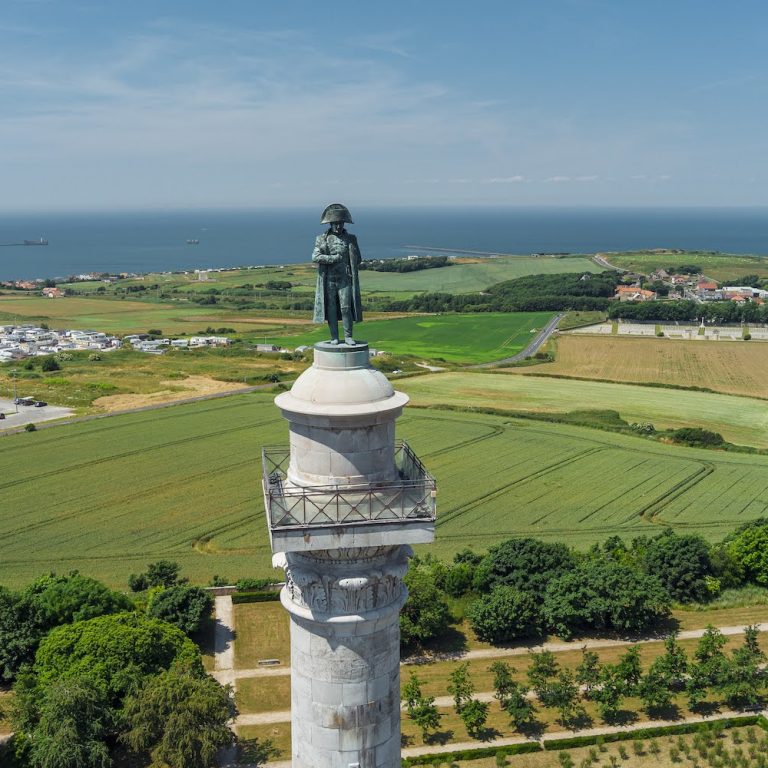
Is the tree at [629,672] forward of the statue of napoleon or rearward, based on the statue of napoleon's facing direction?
rearward

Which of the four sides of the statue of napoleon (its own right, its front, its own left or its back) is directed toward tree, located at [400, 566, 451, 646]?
back

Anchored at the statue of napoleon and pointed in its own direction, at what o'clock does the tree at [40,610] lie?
The tree is roughly at 5 o'clock from the statue of napoleon.

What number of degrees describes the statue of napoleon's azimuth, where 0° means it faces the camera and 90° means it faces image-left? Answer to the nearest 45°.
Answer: approximately 0°

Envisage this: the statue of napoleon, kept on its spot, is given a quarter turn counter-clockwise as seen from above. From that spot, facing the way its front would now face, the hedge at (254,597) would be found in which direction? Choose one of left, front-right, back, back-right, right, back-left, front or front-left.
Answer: left

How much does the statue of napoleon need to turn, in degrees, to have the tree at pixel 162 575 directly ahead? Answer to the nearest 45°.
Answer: approximately 180°

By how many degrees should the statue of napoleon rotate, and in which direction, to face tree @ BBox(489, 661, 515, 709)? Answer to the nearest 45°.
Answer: approximately 180°
